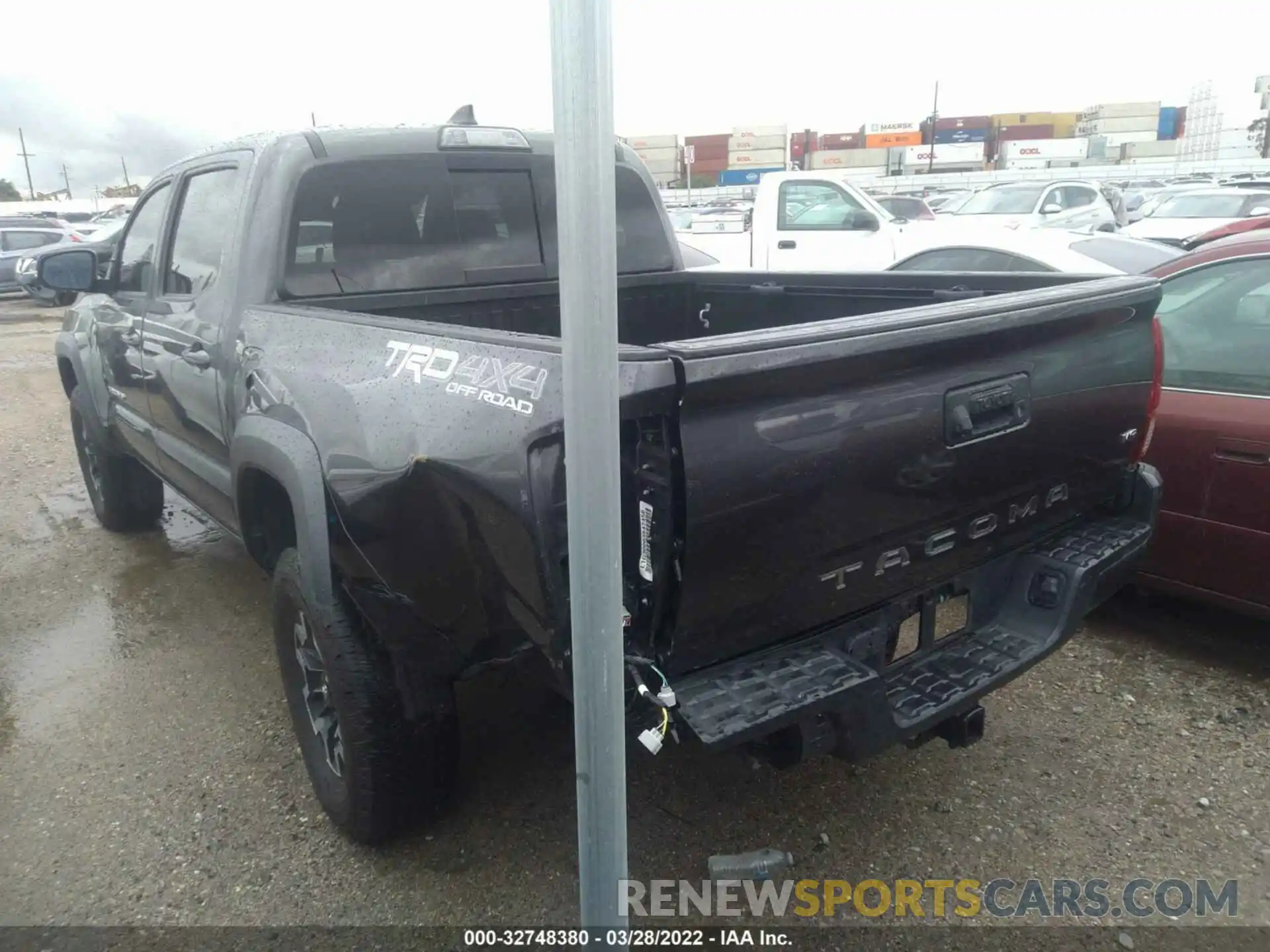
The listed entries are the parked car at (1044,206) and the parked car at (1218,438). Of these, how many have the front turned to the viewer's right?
0

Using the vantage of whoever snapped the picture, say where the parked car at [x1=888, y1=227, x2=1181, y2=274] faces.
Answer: facing away from the viewer and to the left of the viewer

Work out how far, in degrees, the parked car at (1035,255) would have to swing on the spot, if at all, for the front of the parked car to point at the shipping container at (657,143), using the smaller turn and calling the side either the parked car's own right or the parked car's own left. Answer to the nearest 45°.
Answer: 0° — it already faces it

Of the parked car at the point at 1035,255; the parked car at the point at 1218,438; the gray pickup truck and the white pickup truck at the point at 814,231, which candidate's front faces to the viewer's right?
the white pickup truck

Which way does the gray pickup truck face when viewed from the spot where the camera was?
facing away from the viewer and to the left of the viewer

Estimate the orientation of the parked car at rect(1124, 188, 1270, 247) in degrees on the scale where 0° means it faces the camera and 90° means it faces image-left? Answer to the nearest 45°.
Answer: approximately 45°

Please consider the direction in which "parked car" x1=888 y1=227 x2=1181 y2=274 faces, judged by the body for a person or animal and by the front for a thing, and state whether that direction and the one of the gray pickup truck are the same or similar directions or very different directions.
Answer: same or similar directions

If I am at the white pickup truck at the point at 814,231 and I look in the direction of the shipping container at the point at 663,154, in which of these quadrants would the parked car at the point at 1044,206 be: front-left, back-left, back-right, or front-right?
front-right

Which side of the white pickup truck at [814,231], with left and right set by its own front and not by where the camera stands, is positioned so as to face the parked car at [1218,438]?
right

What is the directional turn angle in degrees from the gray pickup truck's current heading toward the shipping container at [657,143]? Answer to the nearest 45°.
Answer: approximately 45° to its right

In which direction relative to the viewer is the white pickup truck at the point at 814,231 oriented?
to the viewer's right

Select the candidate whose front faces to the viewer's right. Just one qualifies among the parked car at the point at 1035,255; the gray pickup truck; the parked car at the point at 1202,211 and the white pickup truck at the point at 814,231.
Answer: the white pickup truck

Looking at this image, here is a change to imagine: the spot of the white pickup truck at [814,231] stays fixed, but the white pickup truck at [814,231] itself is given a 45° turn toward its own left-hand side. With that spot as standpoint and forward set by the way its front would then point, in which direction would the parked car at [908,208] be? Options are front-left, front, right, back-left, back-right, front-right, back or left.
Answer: front-left

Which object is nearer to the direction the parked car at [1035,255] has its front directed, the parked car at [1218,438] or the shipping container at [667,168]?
the shipping container

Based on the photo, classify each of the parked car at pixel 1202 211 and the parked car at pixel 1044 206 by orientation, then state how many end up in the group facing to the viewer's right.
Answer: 0

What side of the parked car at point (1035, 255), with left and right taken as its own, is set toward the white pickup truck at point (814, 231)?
front

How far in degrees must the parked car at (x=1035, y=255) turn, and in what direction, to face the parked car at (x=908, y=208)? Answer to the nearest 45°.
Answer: approximately 45° to its right

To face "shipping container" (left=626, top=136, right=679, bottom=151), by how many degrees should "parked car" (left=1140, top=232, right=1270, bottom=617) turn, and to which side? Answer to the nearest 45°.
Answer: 0° — it already faces it
